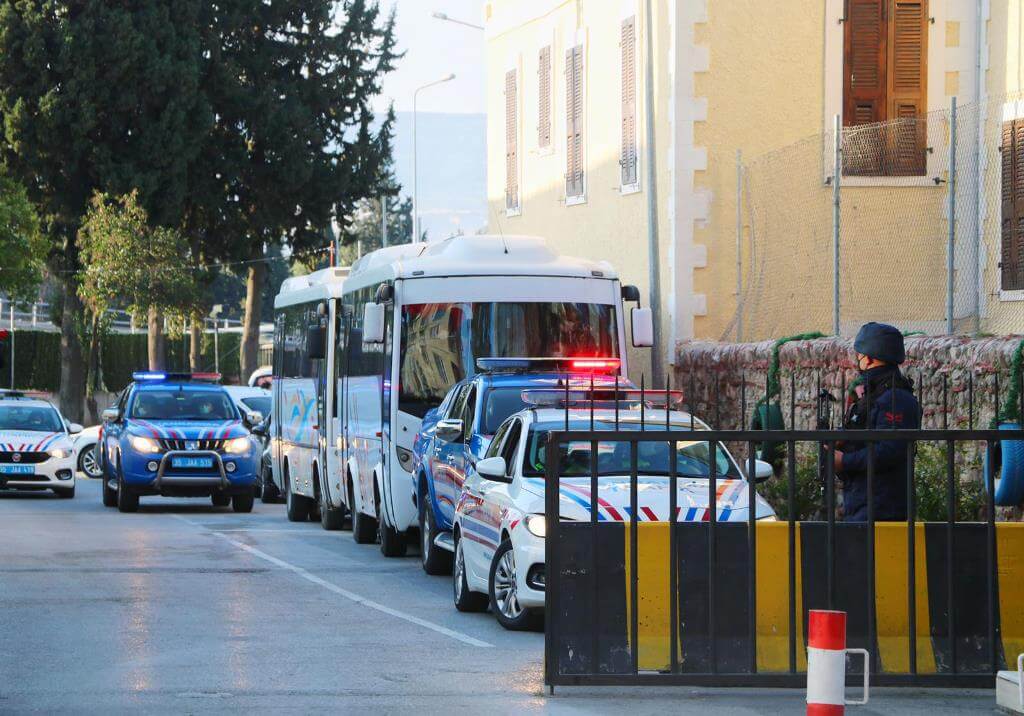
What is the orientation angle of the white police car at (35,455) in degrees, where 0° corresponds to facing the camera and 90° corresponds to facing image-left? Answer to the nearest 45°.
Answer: approximately 0°

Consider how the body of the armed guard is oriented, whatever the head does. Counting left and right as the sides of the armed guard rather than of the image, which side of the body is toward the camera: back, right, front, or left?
left

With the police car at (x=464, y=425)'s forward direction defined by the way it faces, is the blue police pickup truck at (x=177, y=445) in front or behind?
behind

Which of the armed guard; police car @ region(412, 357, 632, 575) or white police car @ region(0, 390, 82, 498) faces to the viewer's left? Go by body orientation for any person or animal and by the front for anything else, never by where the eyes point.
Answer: the armed guard

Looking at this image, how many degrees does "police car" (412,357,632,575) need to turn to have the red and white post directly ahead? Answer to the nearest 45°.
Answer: approximately 45° to its right

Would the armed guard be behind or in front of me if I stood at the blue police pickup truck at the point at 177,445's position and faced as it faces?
in front

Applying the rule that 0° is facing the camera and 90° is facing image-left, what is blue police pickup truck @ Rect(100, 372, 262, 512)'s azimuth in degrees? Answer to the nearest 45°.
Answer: approximately 0°

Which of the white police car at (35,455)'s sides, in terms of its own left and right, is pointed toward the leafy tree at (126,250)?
back

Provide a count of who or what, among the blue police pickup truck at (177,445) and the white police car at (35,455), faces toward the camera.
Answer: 2

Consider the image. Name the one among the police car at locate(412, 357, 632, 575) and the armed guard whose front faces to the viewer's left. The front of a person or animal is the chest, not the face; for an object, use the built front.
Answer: the armed guard

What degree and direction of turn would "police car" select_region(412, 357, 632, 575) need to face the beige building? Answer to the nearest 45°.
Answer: approximately 90° to its left

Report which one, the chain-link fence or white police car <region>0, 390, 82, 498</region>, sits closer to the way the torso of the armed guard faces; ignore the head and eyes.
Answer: the white police car

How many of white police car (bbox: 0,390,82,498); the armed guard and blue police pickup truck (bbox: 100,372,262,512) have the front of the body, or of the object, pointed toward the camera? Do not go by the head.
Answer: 2
